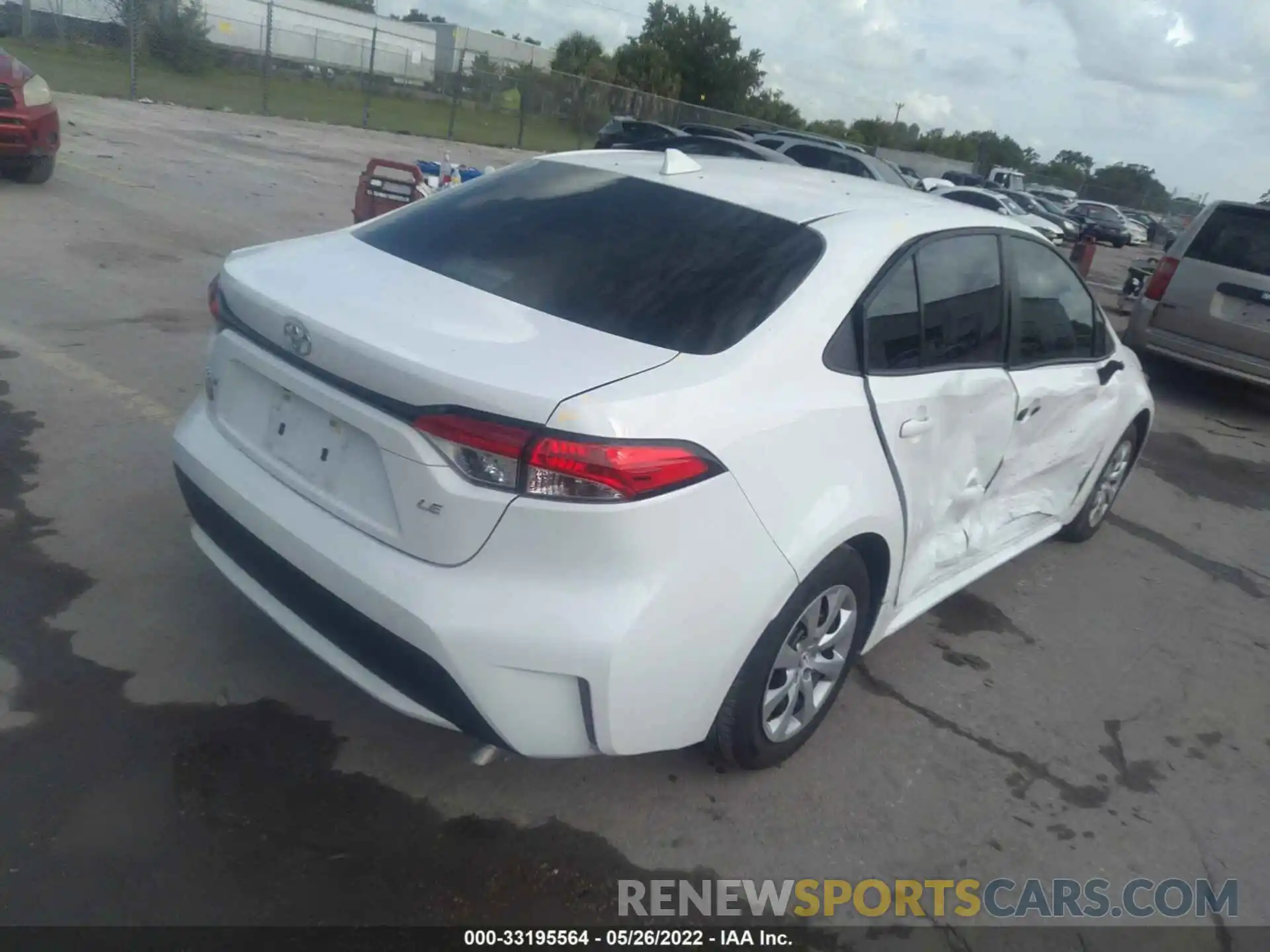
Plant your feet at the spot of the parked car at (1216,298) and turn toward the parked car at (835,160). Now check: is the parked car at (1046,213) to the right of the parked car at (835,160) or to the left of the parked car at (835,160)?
right

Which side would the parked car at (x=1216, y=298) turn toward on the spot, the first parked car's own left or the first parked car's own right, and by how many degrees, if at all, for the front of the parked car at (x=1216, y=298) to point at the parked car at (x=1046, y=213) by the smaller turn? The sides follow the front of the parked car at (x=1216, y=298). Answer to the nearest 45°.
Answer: approximately 45° to the first parked car's own left

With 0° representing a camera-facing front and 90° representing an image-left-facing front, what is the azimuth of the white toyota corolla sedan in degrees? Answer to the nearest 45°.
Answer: approximately 225°

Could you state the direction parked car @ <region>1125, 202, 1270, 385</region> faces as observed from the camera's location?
facing away from the viewer and to the right of the viewer

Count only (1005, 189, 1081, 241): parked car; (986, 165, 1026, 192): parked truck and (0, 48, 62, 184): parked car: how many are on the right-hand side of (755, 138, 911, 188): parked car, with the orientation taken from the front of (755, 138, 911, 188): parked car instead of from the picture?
1

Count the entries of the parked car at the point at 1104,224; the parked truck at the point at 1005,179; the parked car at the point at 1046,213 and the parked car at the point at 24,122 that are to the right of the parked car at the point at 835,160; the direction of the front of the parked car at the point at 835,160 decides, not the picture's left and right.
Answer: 1

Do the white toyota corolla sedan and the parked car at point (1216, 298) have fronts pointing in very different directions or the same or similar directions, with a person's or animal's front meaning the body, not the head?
same or similar directions

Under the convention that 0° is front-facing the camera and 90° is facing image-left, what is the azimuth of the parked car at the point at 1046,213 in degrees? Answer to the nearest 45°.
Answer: approximately 315°

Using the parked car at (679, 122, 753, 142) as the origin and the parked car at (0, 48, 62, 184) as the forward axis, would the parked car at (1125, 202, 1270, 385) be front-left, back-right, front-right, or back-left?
front-left

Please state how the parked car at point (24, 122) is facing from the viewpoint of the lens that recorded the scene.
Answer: facing the viewer and to the right of the viewer
